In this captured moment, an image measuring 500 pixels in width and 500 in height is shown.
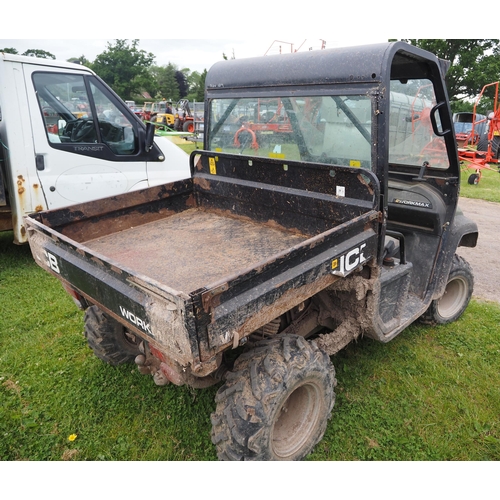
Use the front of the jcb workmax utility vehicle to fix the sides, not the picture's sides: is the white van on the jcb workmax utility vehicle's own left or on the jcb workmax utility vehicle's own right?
on the jcb workmax utility vehicle's own left

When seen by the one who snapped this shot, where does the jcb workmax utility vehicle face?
facing away from the viewer and to the right of the viewer

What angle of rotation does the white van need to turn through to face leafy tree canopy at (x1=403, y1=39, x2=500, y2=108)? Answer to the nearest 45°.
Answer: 0° — it already faces it

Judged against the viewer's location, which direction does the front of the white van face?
facing away from the viewer and to the right of the viewer

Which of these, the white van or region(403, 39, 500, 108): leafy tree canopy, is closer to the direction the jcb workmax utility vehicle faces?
the leafy tree canopy

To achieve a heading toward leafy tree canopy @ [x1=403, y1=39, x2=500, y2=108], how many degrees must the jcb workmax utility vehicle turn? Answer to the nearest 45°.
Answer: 0° — it already faces it
